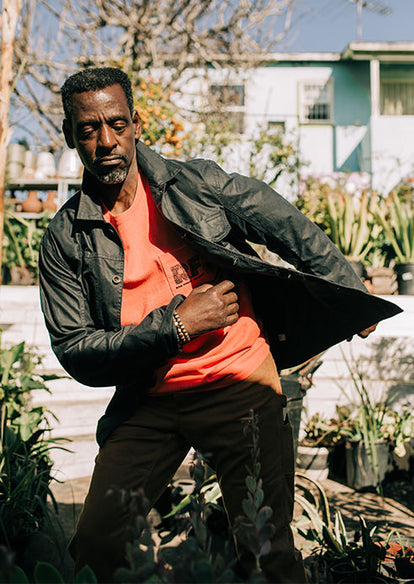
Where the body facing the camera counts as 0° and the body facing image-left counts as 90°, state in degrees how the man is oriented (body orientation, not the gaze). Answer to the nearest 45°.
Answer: approximately 0°

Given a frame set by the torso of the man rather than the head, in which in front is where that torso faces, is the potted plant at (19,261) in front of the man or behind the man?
behind

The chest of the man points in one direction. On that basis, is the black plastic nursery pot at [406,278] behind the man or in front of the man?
behind

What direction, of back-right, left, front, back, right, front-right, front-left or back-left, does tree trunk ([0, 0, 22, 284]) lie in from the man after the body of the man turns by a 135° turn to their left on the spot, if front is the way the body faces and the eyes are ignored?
left

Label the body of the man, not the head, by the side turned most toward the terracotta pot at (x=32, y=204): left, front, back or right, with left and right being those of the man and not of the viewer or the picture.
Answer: back
